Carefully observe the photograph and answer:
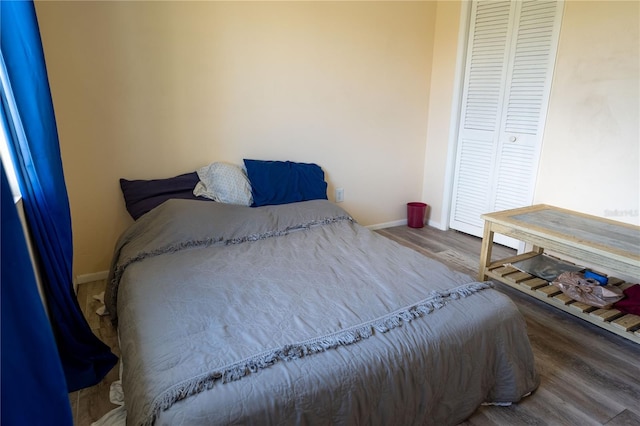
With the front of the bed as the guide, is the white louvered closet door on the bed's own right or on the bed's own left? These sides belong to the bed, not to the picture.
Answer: on the bed's own left

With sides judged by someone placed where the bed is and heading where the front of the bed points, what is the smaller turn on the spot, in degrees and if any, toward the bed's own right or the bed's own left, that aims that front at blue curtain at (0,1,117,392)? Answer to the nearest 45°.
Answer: approximately 135° to the bed's own right

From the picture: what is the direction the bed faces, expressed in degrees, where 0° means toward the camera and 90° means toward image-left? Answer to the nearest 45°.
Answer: approximately 315°
